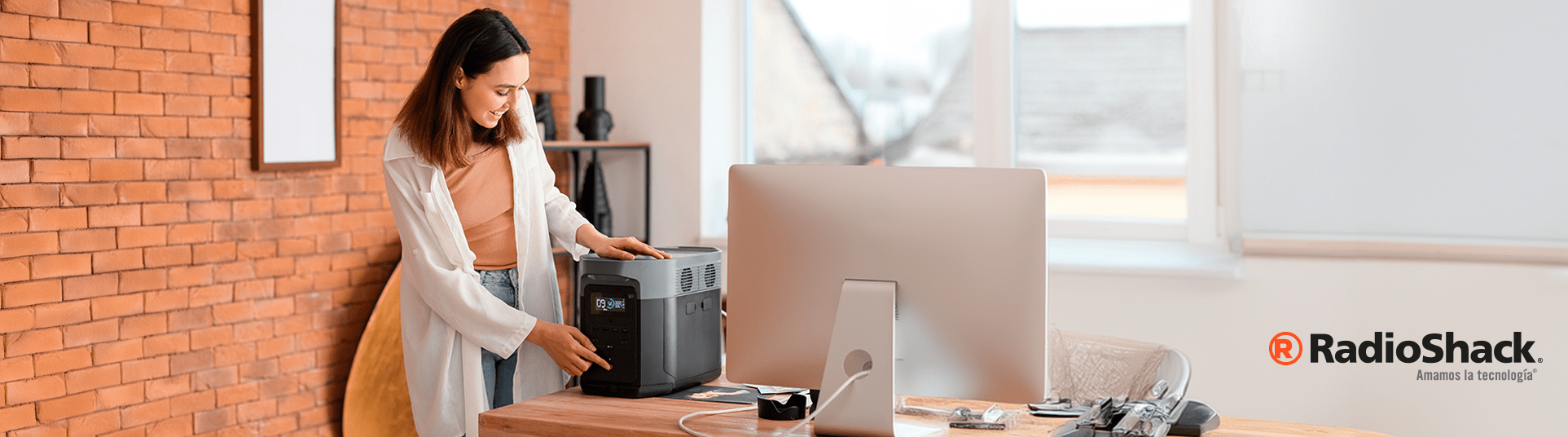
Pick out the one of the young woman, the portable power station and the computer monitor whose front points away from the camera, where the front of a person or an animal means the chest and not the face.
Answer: the computer monitor

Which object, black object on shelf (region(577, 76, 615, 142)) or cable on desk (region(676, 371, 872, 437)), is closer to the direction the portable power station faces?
the cable on desk

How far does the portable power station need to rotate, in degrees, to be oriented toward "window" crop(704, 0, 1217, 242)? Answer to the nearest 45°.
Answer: approximately 180°

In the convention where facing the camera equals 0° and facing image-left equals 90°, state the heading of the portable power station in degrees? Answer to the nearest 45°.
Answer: approximately 45°

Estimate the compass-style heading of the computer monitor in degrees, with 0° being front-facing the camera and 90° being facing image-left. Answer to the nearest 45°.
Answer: approximately 180°

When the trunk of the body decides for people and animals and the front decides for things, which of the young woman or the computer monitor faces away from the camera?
the computer monitor

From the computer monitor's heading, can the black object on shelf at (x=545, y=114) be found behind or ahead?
ahead

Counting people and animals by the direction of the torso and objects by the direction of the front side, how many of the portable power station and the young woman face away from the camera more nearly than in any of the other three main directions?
0

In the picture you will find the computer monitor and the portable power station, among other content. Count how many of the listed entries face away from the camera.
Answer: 1

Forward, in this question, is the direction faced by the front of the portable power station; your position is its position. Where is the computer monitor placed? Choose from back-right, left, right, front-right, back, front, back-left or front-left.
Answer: left

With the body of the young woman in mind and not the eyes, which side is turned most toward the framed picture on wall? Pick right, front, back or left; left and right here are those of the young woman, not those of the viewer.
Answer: back

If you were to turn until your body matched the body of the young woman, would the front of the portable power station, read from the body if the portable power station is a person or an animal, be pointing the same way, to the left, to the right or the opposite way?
to the right

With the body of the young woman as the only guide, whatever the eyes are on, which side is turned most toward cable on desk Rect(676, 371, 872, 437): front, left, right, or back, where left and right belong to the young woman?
front

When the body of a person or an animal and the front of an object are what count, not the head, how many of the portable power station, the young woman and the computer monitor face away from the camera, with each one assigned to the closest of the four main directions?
1

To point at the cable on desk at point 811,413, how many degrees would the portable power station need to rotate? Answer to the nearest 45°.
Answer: approximately 90° to its left
